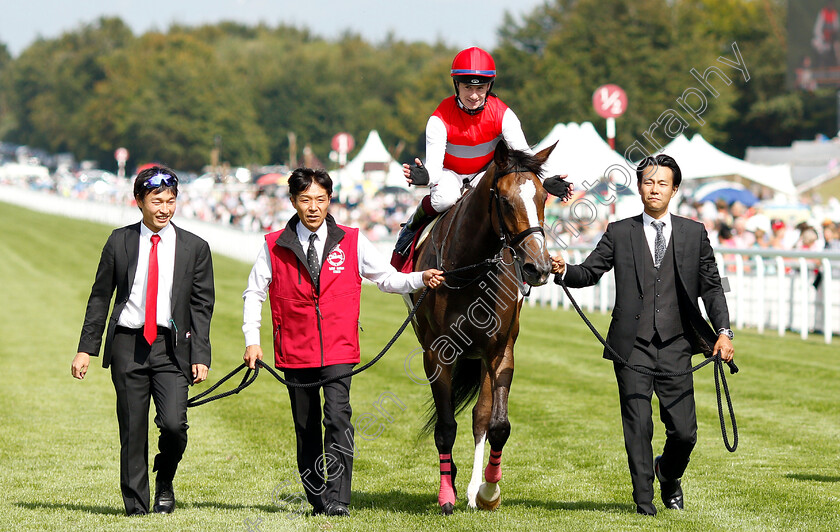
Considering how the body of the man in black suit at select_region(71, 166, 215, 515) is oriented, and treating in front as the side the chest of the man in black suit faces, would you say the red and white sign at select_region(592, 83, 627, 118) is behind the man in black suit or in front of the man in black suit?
behind

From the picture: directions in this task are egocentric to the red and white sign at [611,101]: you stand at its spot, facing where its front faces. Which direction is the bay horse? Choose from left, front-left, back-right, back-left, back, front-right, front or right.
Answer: front

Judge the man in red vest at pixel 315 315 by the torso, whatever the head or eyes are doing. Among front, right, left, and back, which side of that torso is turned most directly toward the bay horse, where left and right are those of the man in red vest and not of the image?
left

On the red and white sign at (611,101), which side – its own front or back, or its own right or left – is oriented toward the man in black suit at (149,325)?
front

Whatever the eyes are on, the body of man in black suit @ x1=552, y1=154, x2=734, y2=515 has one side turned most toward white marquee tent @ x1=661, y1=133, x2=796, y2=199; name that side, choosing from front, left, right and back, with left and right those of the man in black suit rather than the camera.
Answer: back

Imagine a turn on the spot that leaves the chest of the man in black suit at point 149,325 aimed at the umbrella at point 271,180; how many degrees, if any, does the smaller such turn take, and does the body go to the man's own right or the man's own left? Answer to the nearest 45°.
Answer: approximately 180°

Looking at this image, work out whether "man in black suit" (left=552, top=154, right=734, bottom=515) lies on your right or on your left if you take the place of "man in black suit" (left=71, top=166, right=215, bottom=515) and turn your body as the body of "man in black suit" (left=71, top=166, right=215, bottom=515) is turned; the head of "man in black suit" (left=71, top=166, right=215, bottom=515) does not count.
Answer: on your left

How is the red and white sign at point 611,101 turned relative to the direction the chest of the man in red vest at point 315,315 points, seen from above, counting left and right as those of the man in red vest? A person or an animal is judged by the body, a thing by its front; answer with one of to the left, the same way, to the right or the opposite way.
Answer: the same way

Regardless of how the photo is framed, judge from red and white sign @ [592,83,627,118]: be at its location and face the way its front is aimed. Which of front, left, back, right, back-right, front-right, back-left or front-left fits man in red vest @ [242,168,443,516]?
front

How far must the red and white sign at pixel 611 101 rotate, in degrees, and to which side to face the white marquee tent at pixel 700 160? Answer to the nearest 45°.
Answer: approximately 135° to its left

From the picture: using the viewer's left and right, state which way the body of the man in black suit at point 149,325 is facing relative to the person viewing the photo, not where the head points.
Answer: facing the viewer

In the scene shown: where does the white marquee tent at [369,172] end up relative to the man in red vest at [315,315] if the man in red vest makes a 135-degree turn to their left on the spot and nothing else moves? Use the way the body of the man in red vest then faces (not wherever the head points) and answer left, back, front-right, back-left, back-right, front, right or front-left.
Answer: front-left

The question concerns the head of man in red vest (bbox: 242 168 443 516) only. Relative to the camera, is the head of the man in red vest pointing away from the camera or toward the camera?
toward the camera

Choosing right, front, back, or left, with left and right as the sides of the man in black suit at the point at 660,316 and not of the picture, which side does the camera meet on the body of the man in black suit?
front

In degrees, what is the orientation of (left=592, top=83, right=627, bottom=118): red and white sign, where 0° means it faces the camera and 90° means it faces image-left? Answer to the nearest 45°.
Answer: approximately 0°

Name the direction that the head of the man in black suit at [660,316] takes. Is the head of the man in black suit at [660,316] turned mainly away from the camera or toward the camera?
toward the camera

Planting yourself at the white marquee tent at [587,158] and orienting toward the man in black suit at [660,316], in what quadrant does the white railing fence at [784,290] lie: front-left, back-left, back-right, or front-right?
front-left
